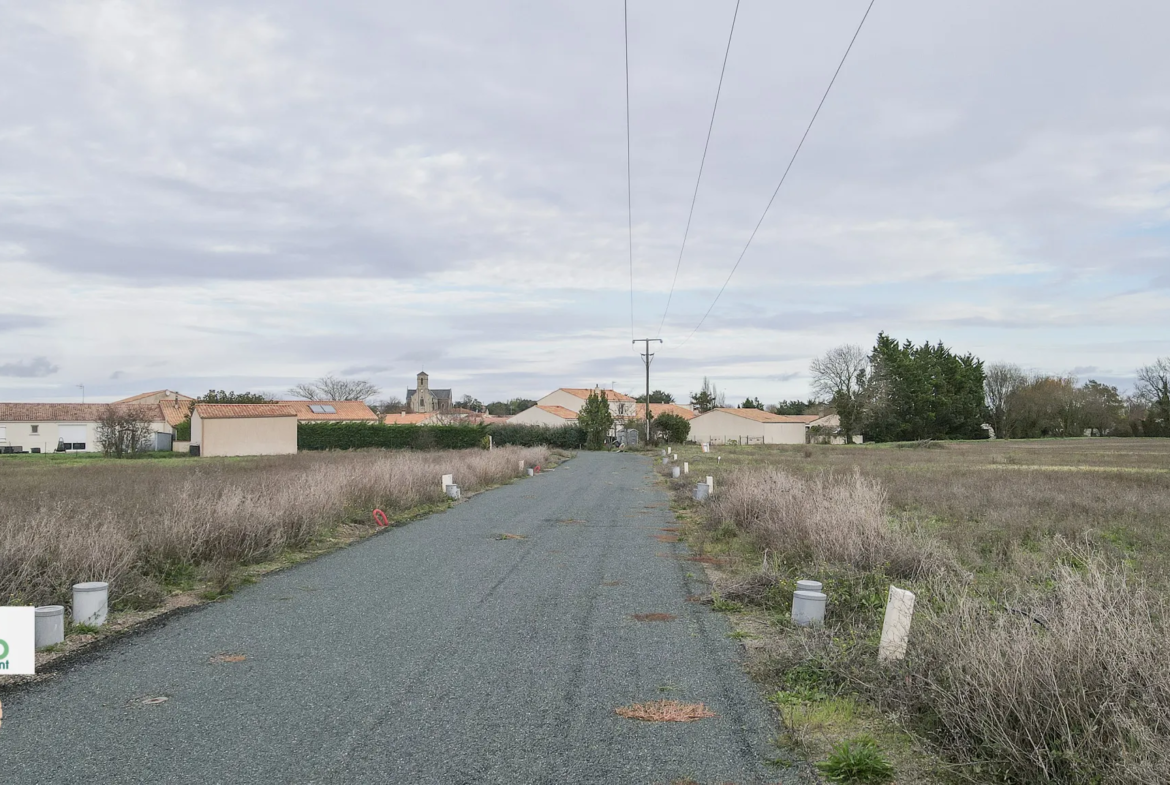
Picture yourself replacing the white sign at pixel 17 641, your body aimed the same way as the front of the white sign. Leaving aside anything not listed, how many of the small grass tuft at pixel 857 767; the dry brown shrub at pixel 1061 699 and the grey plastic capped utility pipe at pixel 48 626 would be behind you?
1

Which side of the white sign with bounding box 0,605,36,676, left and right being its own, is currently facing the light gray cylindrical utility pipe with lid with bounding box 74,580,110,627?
back

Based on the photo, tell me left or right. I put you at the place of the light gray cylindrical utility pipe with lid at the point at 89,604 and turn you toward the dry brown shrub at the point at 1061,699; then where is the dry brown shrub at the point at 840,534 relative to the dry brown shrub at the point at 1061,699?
left

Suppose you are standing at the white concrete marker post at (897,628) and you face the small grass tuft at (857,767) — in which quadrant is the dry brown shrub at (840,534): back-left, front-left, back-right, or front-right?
back-right

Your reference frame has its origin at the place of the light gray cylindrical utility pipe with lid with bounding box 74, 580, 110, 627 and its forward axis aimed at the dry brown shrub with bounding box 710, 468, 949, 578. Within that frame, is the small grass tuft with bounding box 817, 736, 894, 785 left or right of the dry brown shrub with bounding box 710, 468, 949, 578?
right

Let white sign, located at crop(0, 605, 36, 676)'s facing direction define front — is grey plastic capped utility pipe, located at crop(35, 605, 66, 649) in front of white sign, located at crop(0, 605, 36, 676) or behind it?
behind

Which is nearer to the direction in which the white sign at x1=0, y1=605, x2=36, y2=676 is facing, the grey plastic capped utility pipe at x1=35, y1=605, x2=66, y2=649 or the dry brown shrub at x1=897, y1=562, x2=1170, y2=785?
the dry brown shrub

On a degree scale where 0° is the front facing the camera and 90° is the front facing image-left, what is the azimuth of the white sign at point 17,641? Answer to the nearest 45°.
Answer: approximately 0°

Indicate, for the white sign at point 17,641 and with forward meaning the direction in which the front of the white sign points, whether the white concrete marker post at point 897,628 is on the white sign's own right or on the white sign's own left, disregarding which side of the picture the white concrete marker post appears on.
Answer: on the white sign's own left

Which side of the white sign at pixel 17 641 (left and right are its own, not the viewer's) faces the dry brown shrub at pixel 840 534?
left
